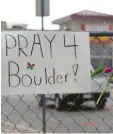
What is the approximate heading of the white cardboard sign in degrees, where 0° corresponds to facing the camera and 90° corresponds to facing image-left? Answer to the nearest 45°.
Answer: approximately 0°
